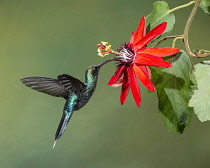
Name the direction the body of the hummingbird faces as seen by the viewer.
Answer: to the viewer's right
